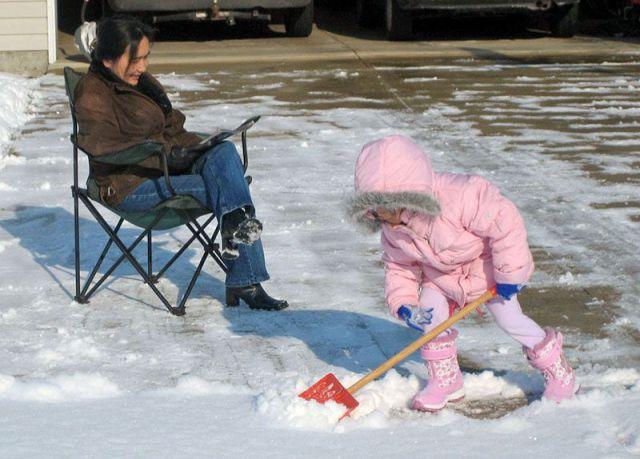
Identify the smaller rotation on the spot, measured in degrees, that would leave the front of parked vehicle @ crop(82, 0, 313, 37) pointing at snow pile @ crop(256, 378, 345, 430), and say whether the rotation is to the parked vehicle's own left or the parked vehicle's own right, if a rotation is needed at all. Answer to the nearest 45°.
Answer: approximately 180°

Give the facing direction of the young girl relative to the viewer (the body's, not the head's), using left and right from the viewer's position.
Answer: facing the viewer and to the left of the viewer

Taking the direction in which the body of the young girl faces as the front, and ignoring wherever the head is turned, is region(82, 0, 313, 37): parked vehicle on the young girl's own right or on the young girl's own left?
on the young girl's own right

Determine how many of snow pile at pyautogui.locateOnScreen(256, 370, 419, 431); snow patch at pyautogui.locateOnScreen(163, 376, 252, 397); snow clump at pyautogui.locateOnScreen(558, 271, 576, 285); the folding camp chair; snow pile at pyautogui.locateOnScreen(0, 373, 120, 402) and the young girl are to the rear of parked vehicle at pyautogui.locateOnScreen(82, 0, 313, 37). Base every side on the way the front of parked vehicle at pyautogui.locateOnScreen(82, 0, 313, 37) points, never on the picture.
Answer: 6

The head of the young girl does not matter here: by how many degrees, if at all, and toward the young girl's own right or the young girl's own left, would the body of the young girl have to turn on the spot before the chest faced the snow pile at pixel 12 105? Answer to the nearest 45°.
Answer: approximately 90° to the young girl's own right

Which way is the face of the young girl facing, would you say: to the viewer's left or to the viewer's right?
to the viewer's left

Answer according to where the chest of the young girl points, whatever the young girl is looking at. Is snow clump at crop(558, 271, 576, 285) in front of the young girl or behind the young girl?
behind

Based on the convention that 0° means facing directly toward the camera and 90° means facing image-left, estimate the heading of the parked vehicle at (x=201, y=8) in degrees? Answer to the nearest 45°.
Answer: approximately 180°

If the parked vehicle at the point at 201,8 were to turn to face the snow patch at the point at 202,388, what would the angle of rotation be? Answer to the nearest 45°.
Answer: approximately 180°

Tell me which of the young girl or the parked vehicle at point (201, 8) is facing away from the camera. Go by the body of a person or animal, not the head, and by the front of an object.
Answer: the parked vehicle

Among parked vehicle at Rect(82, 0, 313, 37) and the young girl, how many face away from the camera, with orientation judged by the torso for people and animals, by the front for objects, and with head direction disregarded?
1
